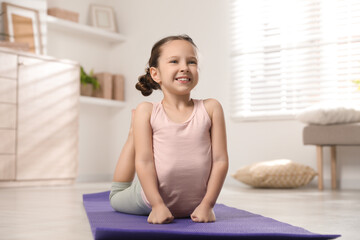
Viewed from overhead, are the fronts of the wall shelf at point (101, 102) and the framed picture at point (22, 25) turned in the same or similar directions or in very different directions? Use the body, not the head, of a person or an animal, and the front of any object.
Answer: same or similar directions

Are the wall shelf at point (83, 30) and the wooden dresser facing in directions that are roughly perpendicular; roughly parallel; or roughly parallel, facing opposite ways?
roughly parallel

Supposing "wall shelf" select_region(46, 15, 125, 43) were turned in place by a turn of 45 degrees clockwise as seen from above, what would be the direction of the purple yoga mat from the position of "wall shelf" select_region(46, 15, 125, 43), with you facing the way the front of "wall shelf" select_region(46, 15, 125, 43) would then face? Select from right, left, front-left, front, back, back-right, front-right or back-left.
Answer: front

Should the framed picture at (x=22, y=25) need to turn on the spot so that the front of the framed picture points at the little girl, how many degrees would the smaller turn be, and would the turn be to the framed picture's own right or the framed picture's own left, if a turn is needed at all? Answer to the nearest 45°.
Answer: approximately 45° to the framed picture's own right

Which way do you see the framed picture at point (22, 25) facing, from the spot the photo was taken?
facing the viewer and to the right of the viewer

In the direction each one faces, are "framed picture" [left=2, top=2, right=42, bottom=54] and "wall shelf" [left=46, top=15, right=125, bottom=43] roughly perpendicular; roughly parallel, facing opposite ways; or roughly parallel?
roughly parallel

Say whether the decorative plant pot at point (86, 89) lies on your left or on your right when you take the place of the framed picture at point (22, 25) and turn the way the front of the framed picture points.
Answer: on your left

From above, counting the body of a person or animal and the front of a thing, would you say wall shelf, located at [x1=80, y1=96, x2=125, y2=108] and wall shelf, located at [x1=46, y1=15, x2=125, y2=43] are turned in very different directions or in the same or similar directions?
same or similar directions

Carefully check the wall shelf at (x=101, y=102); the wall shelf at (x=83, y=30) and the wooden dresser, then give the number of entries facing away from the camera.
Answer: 0

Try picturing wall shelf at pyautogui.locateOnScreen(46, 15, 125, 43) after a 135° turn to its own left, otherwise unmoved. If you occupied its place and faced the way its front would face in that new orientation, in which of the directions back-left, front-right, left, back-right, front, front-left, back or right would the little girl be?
back

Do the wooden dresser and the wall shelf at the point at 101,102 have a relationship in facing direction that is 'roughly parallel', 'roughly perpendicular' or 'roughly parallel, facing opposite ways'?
roughly parallel
